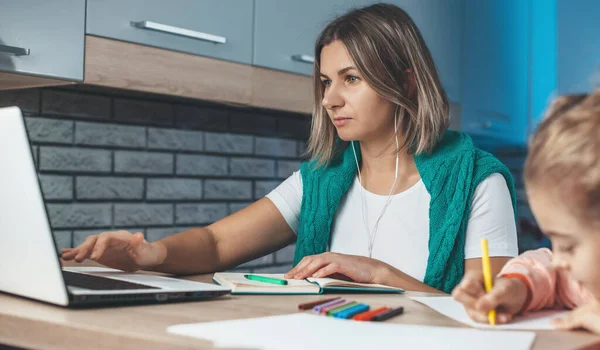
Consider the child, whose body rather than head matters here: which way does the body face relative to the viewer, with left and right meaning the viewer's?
facing to the left of the viewer

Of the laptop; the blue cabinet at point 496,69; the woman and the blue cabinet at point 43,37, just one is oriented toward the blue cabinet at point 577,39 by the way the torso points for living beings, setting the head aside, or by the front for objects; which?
the laptop

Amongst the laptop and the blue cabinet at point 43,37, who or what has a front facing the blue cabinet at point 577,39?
the laptop

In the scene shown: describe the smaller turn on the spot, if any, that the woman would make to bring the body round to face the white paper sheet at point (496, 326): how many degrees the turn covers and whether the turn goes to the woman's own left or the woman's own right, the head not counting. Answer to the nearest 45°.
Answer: approximately 45° to the woman's own left

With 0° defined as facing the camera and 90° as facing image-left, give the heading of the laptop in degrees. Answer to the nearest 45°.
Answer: approximately 225°
